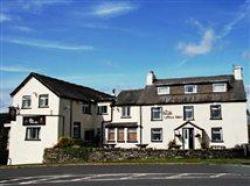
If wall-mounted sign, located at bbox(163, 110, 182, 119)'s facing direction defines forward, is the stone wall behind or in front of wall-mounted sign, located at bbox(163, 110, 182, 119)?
in front

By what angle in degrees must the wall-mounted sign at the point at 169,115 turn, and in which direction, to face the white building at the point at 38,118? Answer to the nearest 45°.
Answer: approximately 90° to its right

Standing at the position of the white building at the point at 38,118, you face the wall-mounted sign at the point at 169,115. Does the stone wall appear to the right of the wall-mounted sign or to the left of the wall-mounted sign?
right

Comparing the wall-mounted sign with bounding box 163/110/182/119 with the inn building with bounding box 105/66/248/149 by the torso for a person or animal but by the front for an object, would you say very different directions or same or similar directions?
same or similar directions

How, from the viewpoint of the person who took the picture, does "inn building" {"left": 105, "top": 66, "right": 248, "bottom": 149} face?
facing the viewer

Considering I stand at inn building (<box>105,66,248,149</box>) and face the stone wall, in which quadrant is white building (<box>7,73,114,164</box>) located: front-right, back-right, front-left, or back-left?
front-right

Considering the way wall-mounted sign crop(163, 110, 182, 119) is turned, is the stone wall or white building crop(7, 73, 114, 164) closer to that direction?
the stone wall

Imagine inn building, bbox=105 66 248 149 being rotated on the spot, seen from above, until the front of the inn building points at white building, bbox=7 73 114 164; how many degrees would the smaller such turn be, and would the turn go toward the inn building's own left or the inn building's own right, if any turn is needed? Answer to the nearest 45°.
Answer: approximately 90° to the inn building's own right
